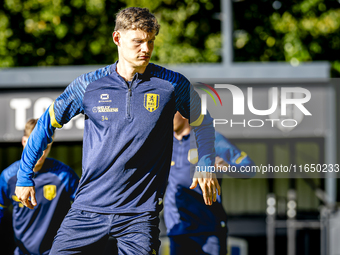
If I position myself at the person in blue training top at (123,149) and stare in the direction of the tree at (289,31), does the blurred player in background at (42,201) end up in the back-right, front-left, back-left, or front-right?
front-left

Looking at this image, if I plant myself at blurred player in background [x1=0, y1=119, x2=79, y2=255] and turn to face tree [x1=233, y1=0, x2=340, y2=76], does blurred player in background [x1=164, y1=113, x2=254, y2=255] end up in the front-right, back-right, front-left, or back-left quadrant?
front-right

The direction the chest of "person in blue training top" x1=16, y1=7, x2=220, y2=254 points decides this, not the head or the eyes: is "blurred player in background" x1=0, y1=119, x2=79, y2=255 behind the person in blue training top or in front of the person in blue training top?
behind

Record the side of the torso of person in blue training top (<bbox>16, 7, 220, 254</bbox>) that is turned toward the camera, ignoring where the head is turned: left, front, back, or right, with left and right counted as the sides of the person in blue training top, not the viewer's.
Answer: front

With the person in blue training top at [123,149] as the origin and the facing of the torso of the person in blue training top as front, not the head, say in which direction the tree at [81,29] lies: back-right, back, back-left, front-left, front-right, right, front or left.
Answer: back
